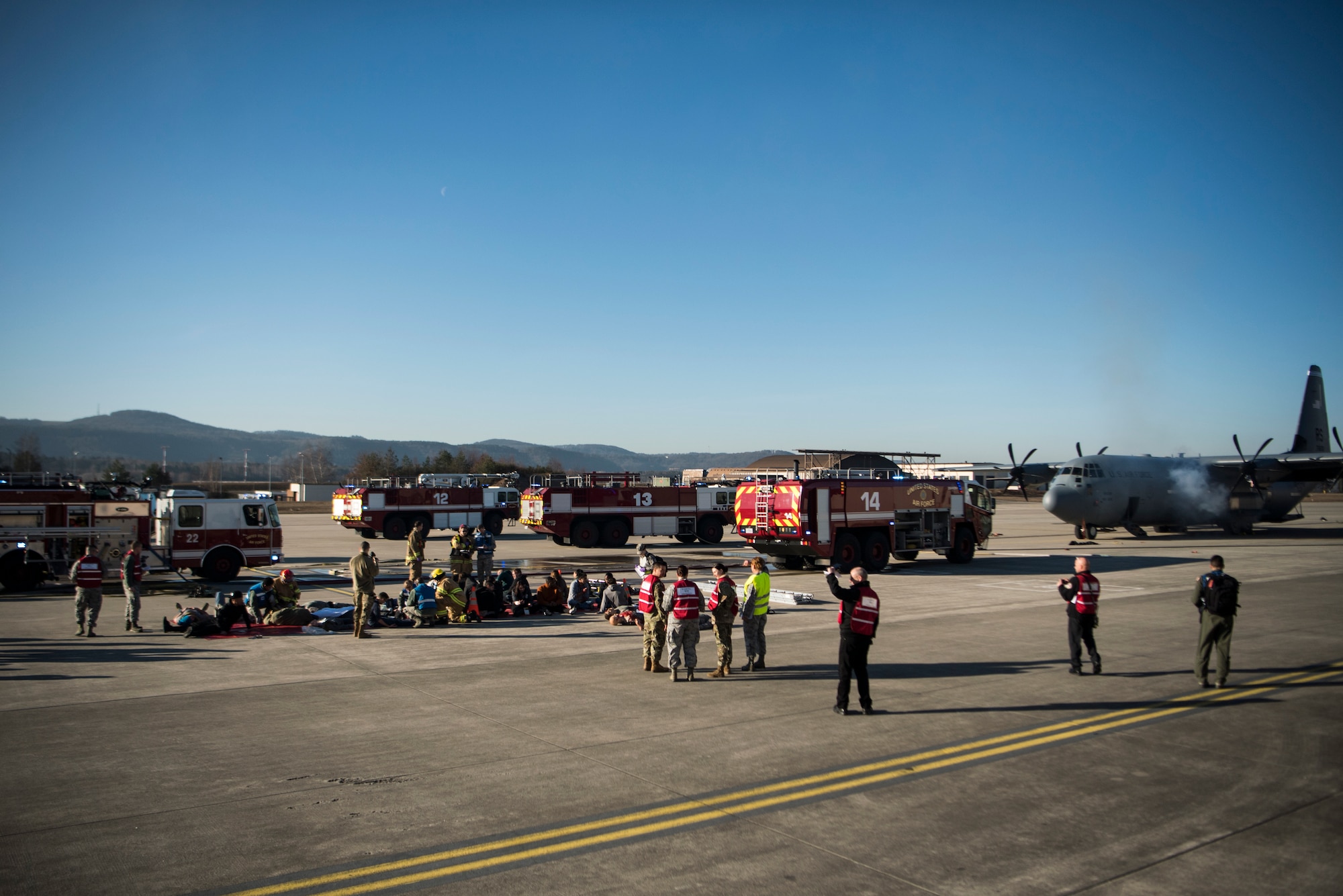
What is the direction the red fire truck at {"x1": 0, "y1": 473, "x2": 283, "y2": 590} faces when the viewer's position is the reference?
facing to the right of the viewer

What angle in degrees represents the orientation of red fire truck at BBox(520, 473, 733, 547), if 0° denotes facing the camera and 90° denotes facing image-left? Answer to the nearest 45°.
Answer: approximately 270°

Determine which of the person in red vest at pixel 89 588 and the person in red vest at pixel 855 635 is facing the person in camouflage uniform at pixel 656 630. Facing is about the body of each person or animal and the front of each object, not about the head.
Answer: the person in red vest at pixel 855 635

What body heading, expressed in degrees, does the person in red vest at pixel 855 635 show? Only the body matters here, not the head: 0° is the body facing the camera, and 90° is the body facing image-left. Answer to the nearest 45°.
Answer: approximately 135°

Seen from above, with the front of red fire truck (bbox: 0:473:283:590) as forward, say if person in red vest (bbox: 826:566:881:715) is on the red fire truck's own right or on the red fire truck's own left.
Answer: on the red fire truck's own right

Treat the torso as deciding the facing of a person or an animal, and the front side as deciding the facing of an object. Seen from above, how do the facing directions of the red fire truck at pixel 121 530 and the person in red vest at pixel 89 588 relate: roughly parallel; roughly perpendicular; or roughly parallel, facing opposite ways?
roughly perpendicular

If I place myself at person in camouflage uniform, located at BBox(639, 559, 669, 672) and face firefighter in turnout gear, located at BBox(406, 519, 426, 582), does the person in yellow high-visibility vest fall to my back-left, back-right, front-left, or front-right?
back-right

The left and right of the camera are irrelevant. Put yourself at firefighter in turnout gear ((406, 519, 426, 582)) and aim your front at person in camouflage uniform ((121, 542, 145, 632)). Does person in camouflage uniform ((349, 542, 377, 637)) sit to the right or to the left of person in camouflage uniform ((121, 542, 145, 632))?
left

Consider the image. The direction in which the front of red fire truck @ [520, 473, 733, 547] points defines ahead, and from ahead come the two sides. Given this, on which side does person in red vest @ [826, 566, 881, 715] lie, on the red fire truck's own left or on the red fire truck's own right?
on the red fire truck's own right

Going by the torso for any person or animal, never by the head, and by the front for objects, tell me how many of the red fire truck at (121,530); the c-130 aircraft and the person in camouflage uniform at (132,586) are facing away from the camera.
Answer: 0

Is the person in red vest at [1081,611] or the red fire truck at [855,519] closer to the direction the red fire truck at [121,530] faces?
the red fire truck

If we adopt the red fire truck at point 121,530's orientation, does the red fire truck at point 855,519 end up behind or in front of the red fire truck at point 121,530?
in front

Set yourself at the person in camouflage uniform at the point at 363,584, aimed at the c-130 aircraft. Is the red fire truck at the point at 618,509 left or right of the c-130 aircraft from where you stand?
left
